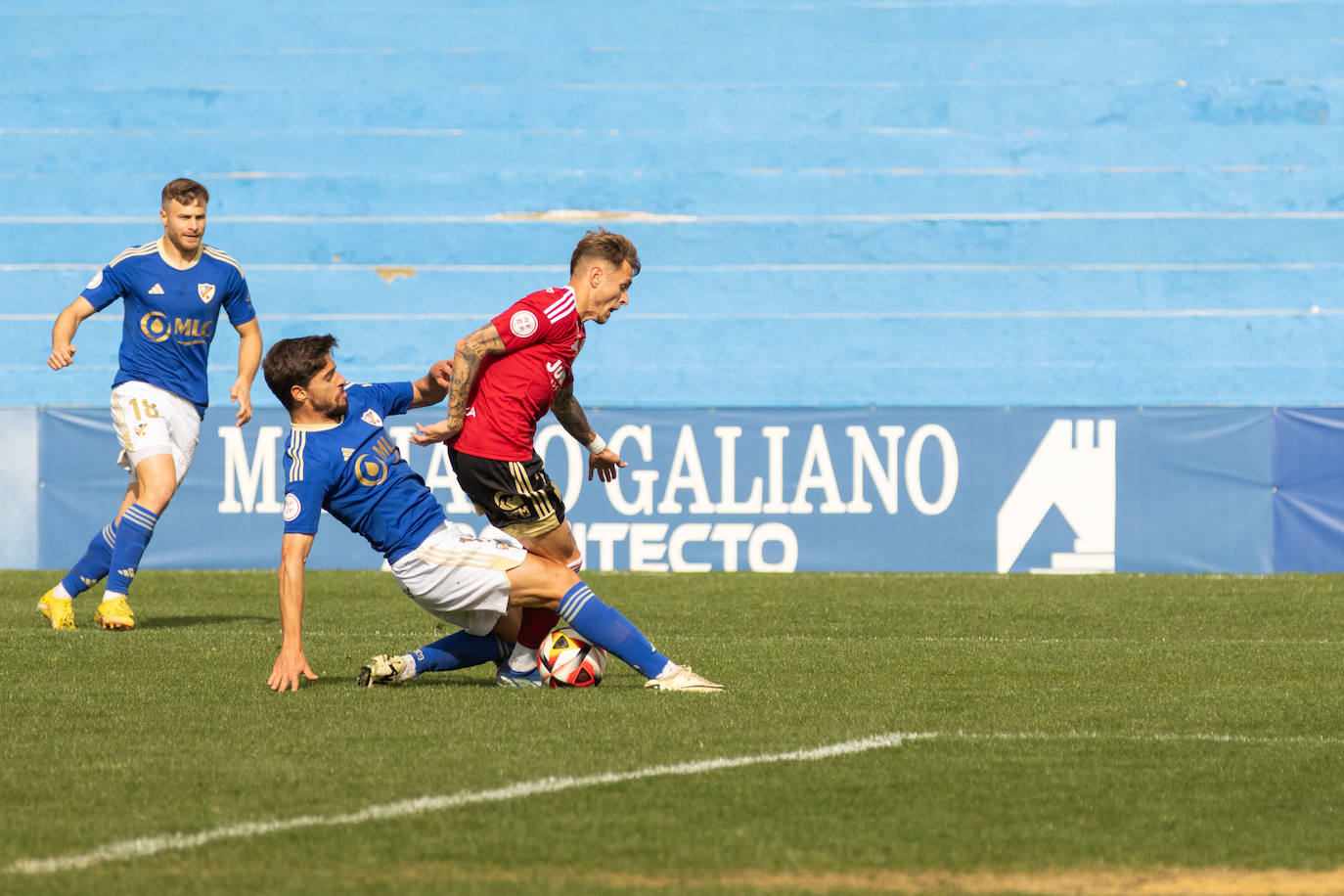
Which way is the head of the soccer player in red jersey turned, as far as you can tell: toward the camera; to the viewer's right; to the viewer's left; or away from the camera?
to the viewer's right

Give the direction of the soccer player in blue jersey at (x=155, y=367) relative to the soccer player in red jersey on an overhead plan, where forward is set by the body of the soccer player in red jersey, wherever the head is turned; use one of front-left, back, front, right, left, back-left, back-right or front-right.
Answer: back-left

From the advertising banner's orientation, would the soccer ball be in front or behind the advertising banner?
in front

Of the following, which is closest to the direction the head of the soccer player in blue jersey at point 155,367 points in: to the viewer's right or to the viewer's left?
to the viewer's right

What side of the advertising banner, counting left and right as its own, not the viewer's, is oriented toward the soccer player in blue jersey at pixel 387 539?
front

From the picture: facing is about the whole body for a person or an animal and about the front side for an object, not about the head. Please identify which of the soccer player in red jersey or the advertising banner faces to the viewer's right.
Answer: the soccer player in red jersey

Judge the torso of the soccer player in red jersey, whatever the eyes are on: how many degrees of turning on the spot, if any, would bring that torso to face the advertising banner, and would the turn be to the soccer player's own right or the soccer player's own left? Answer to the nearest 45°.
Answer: approximately 90° to the soccer player's own left

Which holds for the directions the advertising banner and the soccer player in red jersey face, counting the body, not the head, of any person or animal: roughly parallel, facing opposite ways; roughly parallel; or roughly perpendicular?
roughly perpendicular

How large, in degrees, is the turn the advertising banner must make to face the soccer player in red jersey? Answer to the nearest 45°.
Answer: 0° — it already faces them

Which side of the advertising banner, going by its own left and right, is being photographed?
front

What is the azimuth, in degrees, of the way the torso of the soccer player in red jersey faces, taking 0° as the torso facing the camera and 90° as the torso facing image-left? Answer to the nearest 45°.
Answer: approximately 270°

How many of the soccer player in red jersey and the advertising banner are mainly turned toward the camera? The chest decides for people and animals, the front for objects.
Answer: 1

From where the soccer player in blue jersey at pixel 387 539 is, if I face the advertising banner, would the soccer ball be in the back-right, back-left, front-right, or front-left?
front-right
